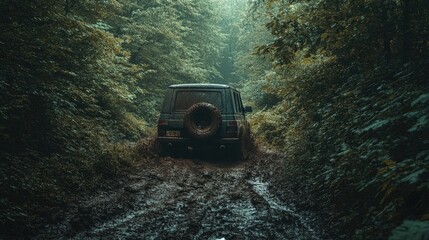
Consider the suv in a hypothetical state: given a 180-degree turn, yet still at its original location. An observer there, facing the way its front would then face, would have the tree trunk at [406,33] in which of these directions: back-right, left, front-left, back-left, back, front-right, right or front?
front-left

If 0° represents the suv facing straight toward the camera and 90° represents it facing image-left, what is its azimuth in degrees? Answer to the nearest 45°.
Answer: approximately 180°
